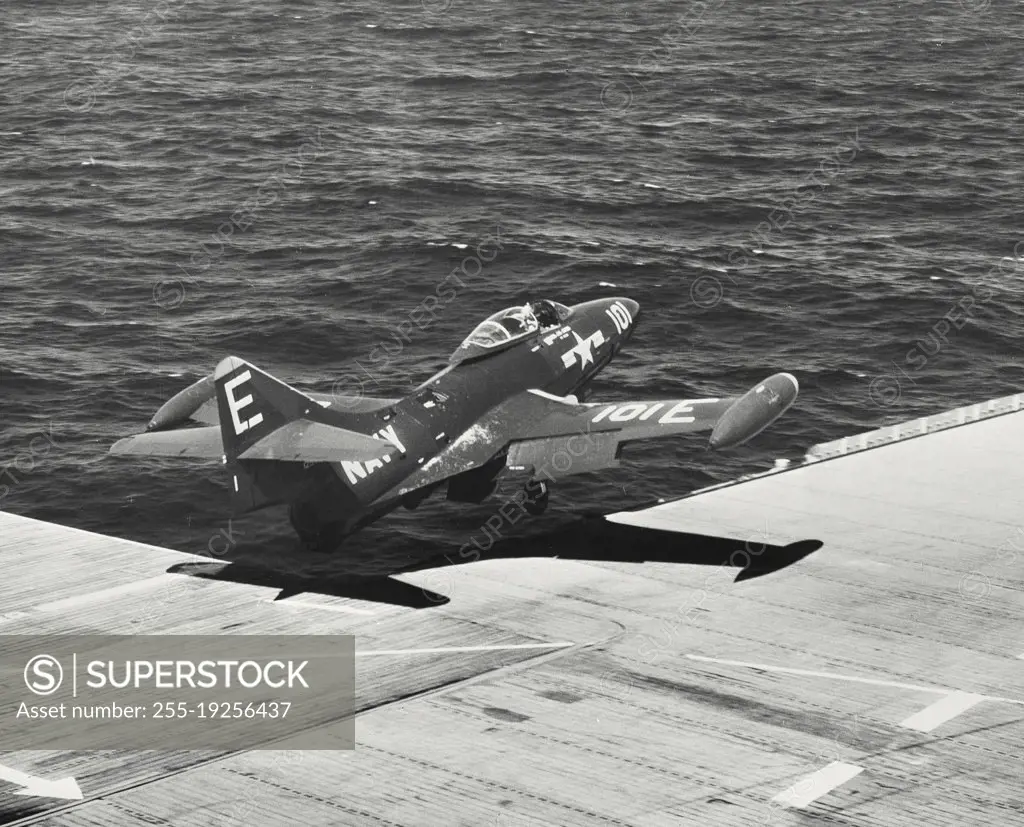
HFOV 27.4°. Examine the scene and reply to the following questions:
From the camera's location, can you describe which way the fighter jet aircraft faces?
facing away from the viewer and to the right of the viewer

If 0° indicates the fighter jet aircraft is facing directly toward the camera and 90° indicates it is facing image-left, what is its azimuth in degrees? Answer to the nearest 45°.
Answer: approximately 225°
